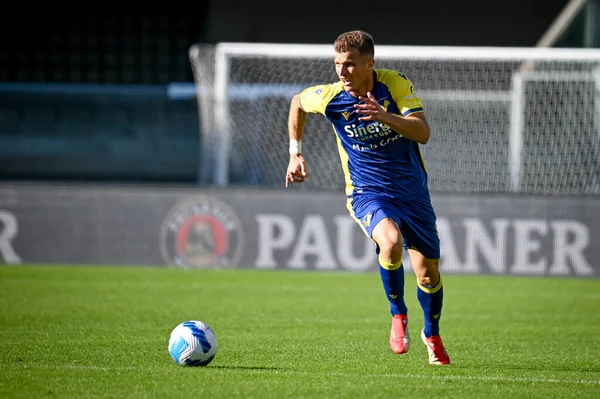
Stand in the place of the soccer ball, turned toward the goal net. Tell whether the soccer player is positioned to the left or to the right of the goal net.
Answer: right

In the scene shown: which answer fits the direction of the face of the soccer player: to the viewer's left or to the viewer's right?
to the viewer's left

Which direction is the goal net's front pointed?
toward the camera

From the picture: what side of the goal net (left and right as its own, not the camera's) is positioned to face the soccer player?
front

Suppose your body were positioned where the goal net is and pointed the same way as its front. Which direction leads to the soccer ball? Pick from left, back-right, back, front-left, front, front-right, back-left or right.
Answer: front
